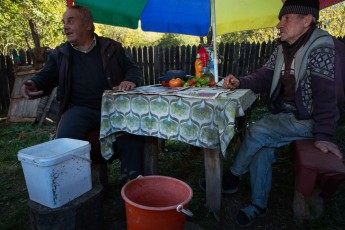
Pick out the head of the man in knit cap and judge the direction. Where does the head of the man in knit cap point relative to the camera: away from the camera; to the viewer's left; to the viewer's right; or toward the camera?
to the viewer's left

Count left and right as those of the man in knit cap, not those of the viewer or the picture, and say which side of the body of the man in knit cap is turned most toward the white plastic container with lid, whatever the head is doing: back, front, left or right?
front

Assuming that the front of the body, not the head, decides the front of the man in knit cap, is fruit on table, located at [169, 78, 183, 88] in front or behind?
in front

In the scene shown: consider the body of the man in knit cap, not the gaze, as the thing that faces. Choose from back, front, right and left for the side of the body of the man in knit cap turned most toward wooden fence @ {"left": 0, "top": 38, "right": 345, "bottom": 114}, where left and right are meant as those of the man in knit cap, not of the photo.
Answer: right

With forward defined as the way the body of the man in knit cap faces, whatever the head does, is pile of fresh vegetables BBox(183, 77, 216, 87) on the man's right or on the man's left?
on the man's right

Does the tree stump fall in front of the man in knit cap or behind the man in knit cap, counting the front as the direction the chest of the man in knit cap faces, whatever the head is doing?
in front

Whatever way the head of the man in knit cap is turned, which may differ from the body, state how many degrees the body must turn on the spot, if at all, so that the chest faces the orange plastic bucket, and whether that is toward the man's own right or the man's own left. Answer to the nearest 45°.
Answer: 0° — they already face it

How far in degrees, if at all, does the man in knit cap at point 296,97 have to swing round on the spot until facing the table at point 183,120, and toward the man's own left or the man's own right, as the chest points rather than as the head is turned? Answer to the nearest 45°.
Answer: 0° — they already face it

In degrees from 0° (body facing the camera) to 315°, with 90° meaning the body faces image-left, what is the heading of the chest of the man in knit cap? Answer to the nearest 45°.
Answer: approximately 45°

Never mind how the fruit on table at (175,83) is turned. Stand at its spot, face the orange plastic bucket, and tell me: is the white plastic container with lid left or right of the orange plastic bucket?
right

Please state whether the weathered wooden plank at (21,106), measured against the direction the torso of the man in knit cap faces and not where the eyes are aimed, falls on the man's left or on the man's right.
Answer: on the man's right
